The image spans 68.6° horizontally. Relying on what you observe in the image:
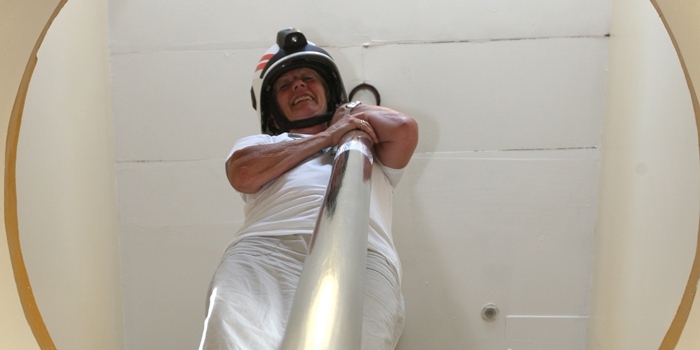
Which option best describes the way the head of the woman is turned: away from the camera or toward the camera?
toward the camera

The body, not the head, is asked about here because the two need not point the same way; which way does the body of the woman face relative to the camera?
toward the camera
